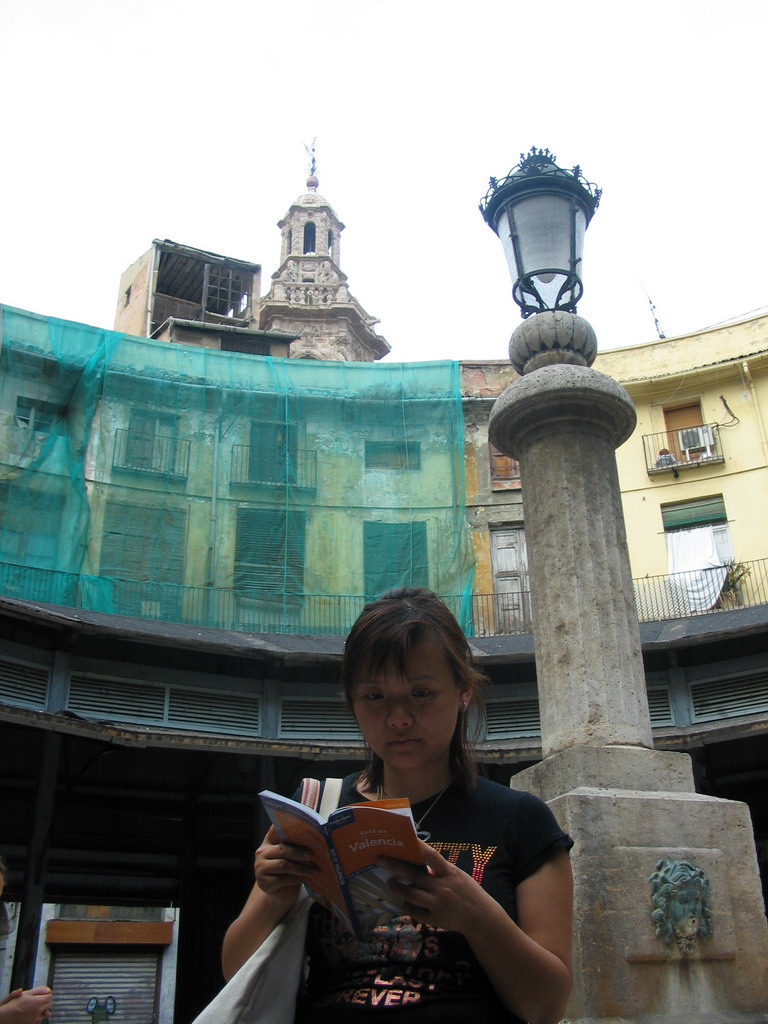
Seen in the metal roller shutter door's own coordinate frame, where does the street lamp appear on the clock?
The street lamp is roughly at 12 o'clock from the metal roller shutter door.

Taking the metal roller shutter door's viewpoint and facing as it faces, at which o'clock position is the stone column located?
The stone column is roughly at 12 o'clock from the metal roller shutter door.

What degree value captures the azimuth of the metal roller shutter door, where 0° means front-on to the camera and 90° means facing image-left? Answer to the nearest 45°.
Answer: approximately 0°
